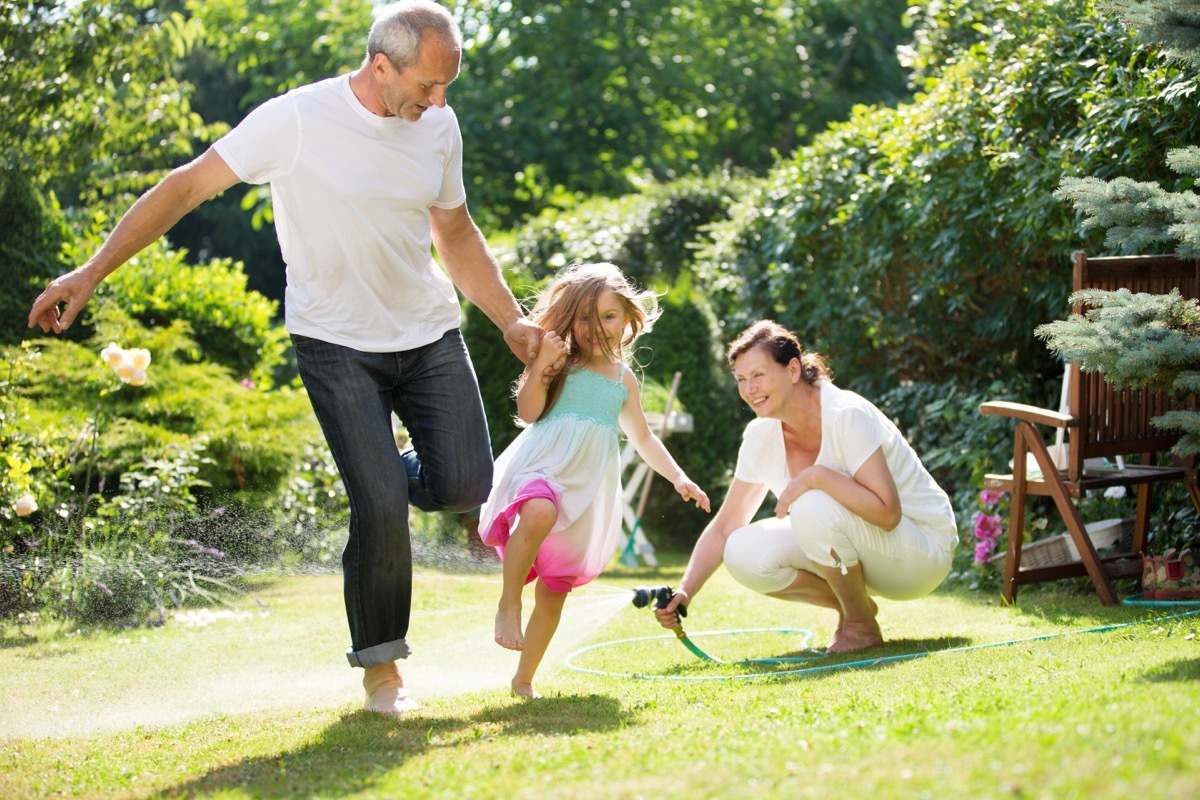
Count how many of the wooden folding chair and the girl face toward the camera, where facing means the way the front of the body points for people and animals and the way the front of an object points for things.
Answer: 1

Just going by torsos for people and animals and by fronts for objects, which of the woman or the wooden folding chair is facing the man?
the woman

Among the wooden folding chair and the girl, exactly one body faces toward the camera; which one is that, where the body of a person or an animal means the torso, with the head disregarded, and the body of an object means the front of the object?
the girl

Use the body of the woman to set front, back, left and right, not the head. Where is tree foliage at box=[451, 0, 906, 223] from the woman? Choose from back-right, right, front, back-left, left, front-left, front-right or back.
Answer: back-right

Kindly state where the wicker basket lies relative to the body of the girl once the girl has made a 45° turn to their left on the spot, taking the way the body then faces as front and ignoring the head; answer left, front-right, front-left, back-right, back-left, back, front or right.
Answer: left

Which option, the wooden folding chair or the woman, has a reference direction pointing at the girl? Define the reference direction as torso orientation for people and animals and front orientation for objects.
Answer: the woman

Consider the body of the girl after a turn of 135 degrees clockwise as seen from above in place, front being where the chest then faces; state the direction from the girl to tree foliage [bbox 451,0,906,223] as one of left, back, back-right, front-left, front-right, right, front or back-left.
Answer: front-right

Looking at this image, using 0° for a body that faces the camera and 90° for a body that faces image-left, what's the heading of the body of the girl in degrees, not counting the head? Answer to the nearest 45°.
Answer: approximately 0°

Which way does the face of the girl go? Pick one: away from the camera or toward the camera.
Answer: toward the camera

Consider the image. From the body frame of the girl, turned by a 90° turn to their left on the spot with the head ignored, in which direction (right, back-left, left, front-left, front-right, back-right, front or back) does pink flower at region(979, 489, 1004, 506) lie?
front-left

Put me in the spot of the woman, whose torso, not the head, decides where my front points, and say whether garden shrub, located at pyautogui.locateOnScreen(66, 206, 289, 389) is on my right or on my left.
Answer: on my right

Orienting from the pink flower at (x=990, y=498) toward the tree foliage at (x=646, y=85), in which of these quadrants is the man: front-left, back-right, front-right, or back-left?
back-left

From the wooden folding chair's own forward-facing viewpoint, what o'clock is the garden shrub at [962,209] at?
The garden shrub is roughly at 1 o'clock from the wooden folding chair.

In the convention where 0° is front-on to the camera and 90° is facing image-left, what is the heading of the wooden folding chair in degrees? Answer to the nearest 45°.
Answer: approximately 135°

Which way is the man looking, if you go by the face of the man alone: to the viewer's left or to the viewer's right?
to the viewer's right
